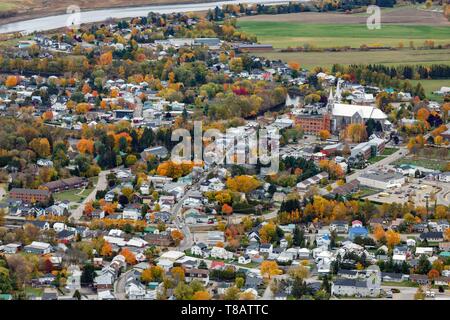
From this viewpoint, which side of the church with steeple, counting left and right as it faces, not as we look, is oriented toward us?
left

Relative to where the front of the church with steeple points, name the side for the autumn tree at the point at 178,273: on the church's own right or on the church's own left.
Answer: on the church's own left

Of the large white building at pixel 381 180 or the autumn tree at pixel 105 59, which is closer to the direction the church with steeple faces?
the autumn tree

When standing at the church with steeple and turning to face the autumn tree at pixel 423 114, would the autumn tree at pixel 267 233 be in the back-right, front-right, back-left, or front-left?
back-right

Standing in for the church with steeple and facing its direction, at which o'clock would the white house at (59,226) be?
The white house is roughly at 10 o'clock from the church with steeple.

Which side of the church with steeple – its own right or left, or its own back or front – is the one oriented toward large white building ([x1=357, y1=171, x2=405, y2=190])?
left

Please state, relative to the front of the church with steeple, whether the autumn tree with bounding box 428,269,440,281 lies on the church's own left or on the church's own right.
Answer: on the church's own left

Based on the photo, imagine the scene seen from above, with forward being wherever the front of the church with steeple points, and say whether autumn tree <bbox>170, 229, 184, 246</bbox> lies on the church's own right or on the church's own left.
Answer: on the church's own left
